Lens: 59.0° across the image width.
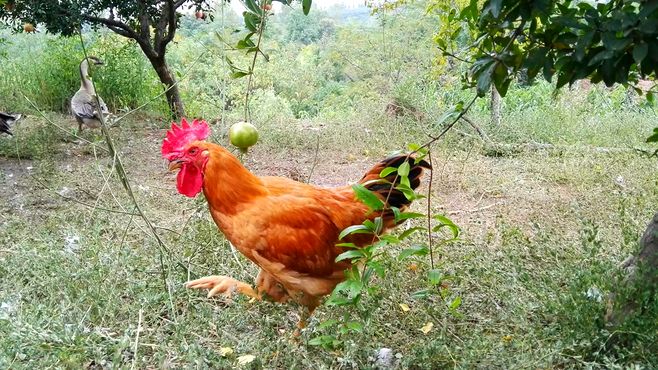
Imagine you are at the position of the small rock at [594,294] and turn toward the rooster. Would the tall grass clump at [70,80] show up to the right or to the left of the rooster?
right

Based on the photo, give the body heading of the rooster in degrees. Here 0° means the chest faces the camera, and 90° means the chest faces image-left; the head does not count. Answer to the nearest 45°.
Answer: approximately 90°

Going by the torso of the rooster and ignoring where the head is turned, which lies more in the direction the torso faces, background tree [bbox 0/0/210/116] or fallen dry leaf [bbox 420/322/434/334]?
the background tree

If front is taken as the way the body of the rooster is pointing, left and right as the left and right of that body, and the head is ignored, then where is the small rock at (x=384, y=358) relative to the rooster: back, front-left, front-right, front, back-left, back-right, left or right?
back-left

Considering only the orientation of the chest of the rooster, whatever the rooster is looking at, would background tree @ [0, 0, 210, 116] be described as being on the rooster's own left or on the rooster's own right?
on the rooster's own right

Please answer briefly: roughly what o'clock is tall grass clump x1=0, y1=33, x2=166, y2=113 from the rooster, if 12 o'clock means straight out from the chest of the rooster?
The tall grass clump is roughly at 2 o'clock from the rooster.

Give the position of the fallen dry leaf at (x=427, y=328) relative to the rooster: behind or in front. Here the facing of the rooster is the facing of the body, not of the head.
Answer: behind

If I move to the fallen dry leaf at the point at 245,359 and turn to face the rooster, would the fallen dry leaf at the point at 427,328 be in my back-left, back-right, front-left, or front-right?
front-right

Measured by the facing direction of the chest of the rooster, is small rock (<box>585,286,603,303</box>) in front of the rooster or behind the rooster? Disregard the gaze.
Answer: behind

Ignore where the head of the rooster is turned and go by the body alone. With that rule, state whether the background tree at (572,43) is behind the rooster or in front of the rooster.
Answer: behind
